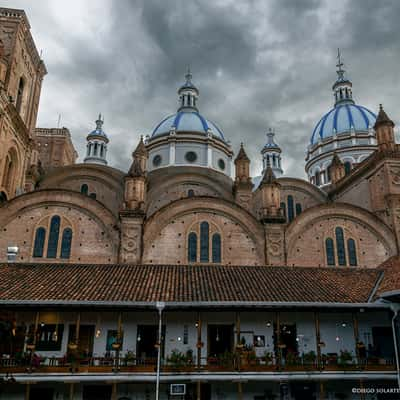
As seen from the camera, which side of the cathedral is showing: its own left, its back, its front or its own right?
left
